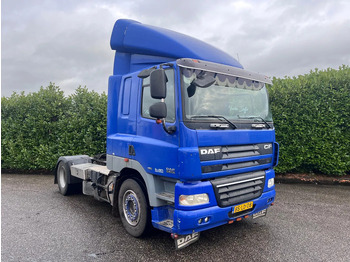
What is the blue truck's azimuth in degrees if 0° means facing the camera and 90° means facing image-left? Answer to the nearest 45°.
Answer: approximately 315°

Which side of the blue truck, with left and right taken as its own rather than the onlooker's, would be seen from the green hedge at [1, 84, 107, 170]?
back
